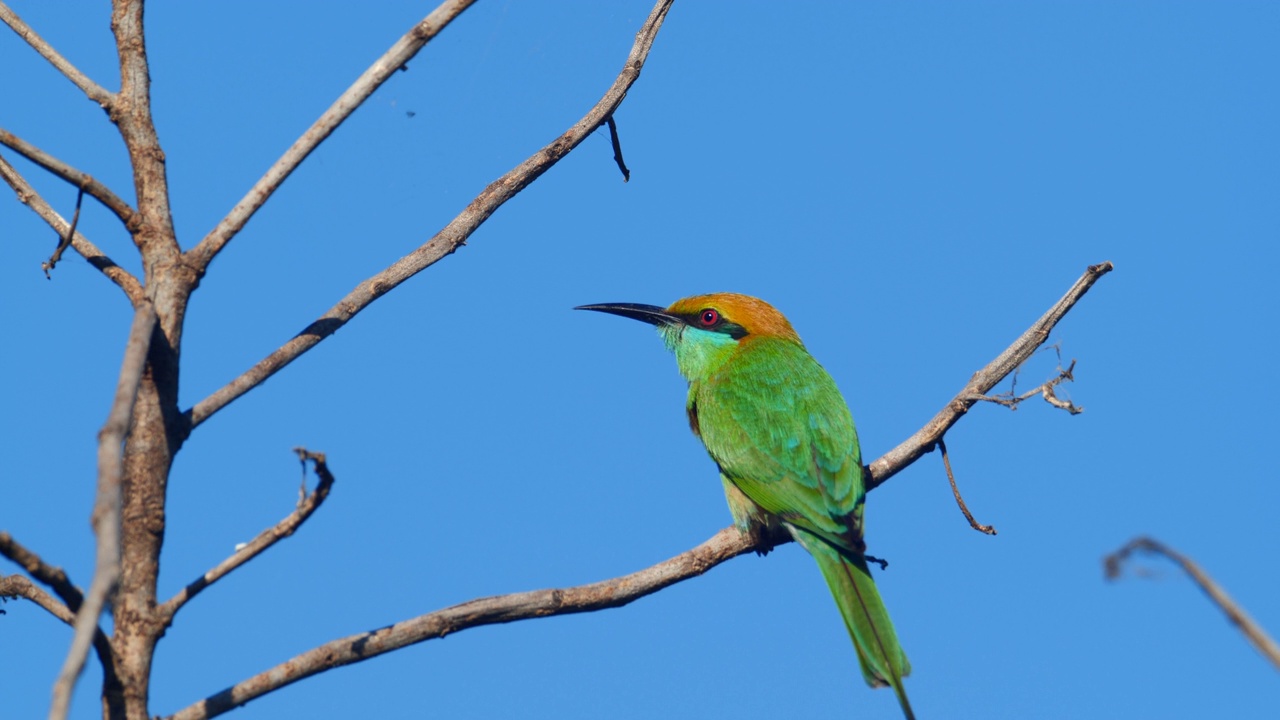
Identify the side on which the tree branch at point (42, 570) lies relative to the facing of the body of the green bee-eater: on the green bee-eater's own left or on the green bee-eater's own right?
on the green bee-eater's own left

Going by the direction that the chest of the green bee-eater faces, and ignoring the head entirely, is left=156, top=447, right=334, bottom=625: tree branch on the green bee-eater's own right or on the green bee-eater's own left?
on the green bee-eater's own left

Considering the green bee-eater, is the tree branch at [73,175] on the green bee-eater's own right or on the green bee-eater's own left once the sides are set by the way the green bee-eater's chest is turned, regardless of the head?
on the green bee-eater's own left

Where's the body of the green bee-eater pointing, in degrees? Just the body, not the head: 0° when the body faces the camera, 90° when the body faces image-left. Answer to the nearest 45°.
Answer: approximately 135°
